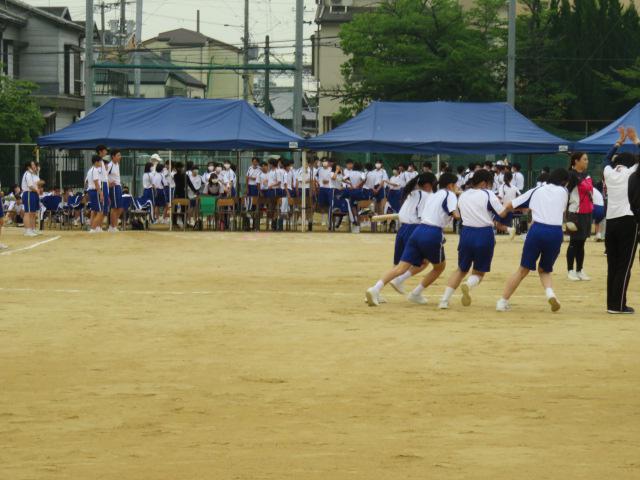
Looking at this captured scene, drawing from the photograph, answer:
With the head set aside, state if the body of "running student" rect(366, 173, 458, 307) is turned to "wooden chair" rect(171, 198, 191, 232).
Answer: no

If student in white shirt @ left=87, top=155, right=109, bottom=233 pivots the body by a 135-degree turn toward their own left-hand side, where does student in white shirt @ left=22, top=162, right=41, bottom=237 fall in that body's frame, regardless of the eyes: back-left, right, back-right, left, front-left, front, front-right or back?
front-left

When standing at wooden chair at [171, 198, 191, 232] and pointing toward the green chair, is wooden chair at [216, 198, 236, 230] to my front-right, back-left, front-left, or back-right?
front-left

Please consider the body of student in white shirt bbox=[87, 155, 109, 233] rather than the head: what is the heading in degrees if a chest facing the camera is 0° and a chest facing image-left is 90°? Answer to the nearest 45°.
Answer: approximately 270°

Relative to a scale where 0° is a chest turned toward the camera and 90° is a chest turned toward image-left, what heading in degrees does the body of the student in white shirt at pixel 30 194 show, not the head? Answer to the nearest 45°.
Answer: approximately 315°

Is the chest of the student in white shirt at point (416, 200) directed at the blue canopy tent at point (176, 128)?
no
